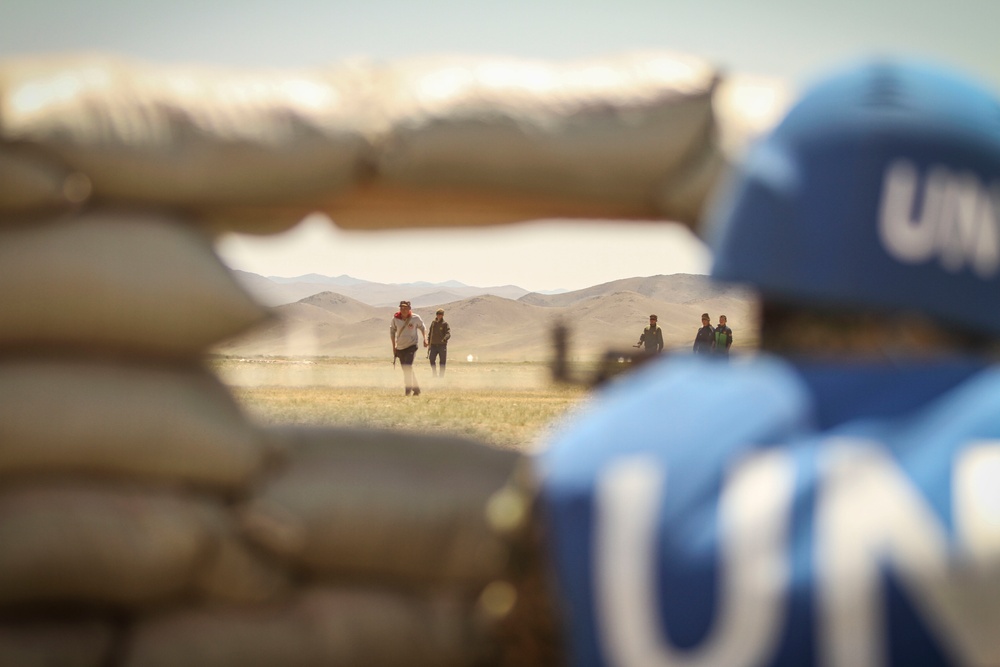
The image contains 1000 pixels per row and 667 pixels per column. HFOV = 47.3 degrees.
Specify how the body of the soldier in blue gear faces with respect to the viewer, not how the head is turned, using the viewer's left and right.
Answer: facing away from the viewer

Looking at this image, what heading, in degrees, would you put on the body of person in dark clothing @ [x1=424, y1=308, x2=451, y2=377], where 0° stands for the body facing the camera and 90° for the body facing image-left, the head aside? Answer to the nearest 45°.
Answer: approximately 0°

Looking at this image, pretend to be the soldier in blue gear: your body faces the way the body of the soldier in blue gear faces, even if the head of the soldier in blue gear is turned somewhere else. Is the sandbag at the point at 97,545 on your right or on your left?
on your left

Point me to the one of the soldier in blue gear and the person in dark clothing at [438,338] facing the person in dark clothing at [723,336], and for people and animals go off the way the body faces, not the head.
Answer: the soldier in blue gear

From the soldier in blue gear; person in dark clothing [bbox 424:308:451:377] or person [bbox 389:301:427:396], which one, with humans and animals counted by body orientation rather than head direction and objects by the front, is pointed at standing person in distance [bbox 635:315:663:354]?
the soldier in blue gear

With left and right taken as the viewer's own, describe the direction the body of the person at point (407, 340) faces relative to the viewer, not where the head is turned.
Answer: facing the viewer

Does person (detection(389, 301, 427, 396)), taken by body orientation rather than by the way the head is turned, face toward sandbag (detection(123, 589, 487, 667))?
yes

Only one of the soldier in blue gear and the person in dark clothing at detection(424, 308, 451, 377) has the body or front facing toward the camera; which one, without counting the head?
the person in dark clothing

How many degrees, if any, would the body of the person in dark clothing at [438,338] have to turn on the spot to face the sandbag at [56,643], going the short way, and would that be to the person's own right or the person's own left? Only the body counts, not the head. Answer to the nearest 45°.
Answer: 0° — they already face it

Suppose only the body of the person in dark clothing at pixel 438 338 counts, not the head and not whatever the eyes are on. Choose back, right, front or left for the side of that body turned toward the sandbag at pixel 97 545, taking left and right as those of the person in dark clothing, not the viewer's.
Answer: front

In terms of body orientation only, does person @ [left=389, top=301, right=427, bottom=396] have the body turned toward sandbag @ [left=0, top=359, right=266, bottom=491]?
yes

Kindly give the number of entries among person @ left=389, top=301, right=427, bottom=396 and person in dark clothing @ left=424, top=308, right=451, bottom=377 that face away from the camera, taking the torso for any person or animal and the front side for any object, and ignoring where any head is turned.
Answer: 0

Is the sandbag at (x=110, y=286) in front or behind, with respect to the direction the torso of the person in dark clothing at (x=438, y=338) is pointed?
in front

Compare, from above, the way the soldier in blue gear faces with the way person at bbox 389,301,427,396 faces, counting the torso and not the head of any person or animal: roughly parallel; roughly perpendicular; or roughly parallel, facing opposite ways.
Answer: roughly parallel, facing opposite ways

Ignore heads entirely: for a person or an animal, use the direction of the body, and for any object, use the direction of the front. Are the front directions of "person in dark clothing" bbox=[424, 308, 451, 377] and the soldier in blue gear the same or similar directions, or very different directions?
very different directions

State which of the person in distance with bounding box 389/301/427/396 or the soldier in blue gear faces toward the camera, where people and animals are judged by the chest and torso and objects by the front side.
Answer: the person in distance

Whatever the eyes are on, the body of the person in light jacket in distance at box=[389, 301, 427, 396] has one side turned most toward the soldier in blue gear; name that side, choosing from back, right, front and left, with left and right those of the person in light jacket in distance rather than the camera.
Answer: front

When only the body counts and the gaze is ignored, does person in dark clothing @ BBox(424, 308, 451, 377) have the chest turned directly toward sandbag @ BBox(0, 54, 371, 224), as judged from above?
yes
